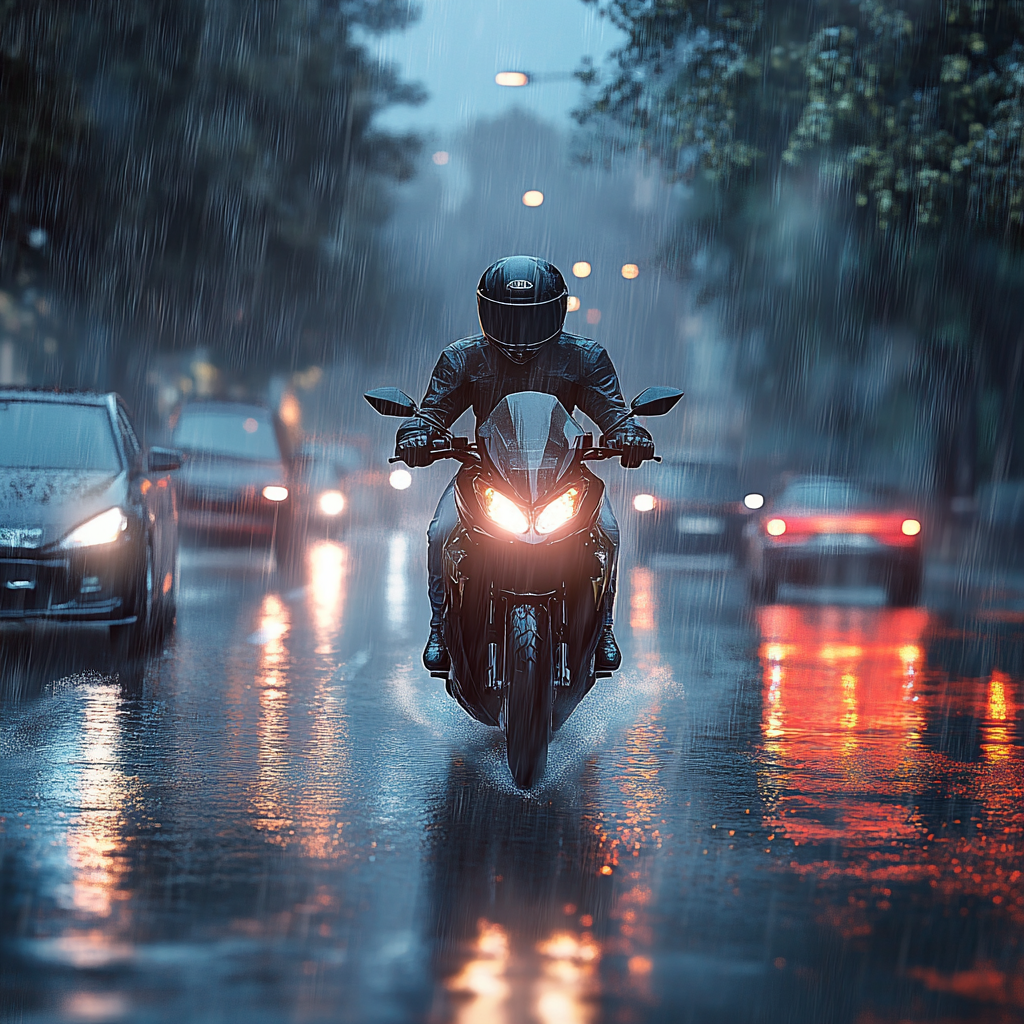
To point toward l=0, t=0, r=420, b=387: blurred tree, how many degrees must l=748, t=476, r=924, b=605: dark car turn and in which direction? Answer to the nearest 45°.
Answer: approximately 45° to its left

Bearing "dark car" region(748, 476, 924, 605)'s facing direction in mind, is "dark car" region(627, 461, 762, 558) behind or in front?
in front

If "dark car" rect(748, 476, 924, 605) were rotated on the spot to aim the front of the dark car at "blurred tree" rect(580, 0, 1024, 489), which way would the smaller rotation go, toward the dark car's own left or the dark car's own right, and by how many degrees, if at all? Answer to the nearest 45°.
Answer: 0° — it already faces it

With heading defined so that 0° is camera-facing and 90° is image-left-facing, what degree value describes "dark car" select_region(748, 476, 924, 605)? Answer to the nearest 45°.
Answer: approximately 180°

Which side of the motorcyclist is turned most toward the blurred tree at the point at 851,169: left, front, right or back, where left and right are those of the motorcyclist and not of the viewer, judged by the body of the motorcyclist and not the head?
back

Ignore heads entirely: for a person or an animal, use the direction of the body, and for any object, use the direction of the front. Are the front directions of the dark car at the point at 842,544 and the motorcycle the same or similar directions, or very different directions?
very different directions

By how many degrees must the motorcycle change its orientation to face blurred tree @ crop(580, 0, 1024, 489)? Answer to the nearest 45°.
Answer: approximately 180°

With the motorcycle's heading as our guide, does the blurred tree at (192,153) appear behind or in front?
behind

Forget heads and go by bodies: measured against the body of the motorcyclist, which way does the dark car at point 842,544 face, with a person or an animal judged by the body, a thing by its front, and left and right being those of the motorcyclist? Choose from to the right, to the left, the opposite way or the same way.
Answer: the opposite way

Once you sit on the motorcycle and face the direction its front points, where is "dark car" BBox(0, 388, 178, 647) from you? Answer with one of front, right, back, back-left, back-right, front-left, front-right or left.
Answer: back-right

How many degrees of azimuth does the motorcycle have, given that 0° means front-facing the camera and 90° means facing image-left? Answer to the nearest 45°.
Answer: approximately 0°

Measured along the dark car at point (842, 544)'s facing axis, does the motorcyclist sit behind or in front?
behind
